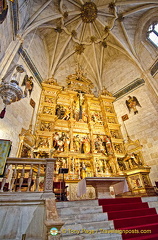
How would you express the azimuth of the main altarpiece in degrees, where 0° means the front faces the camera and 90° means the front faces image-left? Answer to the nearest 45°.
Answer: approximately 0°

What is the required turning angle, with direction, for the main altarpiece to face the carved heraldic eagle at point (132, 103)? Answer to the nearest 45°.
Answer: approximately 90° to its left

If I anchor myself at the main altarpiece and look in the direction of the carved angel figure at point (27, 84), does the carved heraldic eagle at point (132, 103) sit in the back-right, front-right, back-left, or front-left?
back-left
